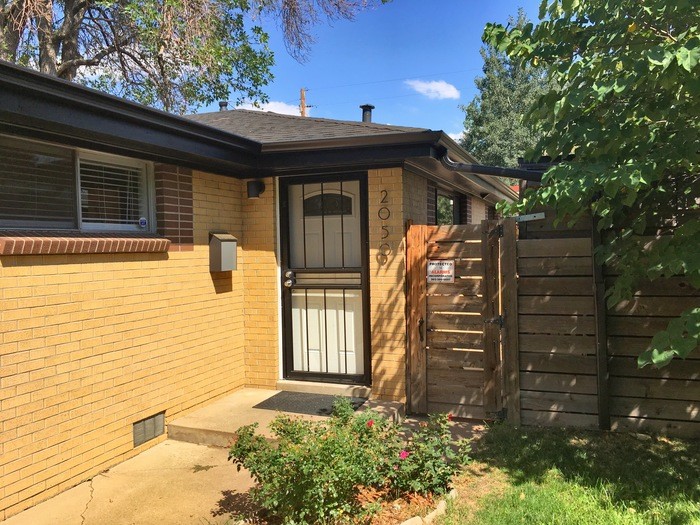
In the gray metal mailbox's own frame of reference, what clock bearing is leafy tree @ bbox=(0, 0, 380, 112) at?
The leafy tree is roughly at 7 o'clock from the gray metal mailbox.

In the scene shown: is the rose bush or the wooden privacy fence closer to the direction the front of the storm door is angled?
the rose bush

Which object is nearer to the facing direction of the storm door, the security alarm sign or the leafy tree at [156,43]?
the security alarm sign

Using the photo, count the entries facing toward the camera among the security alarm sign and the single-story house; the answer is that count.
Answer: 2

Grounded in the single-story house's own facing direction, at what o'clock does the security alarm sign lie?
The security alarm sign is roughly at 9 o'clock from the single-story house.

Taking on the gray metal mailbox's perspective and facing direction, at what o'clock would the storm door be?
The storm door is roughly at 10 o'clock from the gray metal mailbox.

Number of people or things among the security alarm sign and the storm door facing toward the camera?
2

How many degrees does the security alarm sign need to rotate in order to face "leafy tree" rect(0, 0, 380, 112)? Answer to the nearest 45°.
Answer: approximately 135° to its right

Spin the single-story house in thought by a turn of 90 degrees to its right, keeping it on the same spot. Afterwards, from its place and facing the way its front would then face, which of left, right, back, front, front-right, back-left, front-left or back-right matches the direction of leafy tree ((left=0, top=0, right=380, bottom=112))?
right

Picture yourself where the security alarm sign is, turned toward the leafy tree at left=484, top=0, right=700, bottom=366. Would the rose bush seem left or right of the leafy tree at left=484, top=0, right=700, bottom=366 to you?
right

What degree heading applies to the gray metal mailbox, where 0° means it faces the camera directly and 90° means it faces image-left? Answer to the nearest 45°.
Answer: approximately 315°

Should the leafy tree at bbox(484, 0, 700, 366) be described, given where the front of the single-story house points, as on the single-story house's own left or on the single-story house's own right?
on the single-story house's own left

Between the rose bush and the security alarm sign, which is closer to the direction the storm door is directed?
the rose bush

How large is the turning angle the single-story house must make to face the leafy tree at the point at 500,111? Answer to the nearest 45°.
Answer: approximately 135° to its left

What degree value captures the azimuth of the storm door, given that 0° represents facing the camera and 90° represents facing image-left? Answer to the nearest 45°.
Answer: approximately 0°
